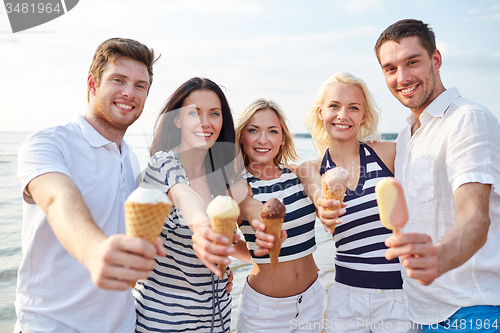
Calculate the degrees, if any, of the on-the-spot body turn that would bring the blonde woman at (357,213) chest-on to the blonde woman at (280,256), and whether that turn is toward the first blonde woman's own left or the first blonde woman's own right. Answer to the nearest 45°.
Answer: approximately 90° to the first blonde woman's own right

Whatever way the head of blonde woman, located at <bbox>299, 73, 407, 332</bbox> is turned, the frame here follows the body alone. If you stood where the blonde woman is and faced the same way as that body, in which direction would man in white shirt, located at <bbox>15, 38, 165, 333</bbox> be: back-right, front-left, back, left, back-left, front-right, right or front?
front-right

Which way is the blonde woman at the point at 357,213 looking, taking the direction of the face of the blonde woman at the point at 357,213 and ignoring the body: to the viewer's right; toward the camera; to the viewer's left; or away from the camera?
toward the camera

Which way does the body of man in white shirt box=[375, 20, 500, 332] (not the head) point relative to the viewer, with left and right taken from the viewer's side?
facing the viewer and to the left of the viewer

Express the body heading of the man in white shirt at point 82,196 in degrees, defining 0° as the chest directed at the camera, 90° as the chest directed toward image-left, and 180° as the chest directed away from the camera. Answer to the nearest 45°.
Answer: approximately 315°

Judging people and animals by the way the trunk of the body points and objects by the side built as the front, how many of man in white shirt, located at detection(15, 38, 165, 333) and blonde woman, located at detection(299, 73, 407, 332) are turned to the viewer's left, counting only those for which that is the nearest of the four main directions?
0

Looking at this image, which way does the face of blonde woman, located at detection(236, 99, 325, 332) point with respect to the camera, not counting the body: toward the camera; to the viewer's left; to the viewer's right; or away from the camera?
toward the camera

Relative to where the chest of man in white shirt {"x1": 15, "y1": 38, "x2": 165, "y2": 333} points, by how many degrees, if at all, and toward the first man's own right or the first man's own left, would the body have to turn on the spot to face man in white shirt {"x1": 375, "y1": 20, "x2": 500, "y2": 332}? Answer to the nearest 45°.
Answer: approximately 45° to the first man's own left

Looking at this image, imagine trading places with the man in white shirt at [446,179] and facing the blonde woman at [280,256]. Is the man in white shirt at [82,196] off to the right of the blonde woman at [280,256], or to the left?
left

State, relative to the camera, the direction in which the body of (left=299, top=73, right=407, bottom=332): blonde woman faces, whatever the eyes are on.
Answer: toward the camera
